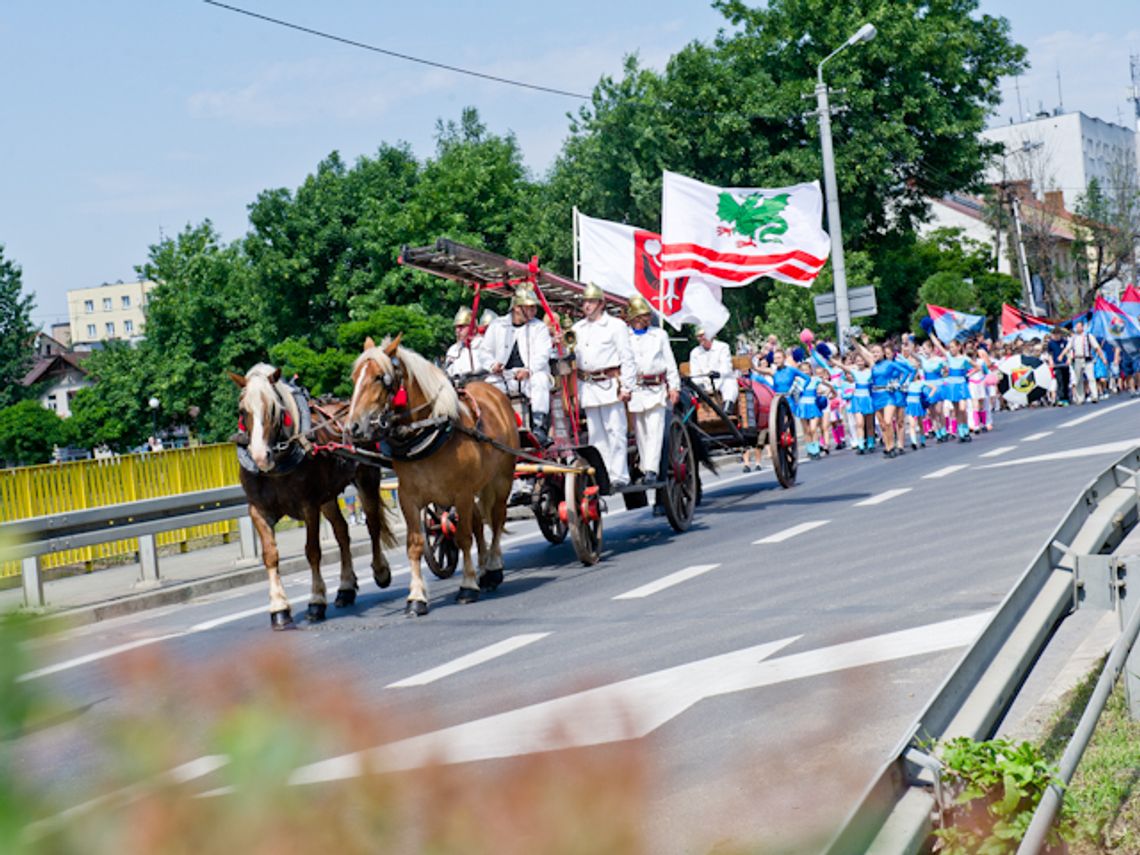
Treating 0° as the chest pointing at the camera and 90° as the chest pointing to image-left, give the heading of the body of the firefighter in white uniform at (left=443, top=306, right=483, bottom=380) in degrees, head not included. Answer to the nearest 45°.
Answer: approximately 45°

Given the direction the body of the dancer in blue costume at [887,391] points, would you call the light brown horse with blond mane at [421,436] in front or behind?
in front

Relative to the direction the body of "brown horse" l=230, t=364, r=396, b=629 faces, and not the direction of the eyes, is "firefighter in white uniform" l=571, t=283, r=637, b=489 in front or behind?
behind

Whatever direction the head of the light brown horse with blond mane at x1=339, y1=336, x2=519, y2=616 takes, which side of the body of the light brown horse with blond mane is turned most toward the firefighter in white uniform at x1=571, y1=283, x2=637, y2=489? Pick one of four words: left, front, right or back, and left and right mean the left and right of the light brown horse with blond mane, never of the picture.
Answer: back

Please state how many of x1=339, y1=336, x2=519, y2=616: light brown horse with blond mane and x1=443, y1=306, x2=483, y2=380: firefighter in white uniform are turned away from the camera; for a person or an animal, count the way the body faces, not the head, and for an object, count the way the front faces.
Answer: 0

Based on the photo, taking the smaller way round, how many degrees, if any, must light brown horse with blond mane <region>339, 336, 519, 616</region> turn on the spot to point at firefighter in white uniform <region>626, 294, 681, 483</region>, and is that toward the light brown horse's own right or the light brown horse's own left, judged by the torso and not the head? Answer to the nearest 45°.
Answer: approximately 180°

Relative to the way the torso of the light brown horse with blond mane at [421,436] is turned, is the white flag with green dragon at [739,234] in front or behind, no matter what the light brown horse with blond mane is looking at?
behind

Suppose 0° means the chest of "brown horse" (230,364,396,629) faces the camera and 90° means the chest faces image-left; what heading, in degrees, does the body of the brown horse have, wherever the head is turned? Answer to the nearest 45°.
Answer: approximately 45°

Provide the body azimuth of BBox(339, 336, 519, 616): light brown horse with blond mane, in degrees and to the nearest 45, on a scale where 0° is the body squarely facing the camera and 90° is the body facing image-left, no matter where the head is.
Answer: approximately 45°
